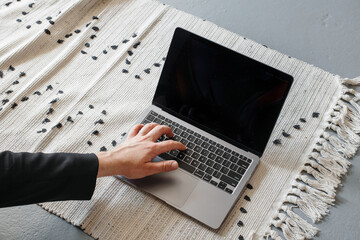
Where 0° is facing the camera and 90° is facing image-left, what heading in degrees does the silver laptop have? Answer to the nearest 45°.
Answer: approximately 45°
